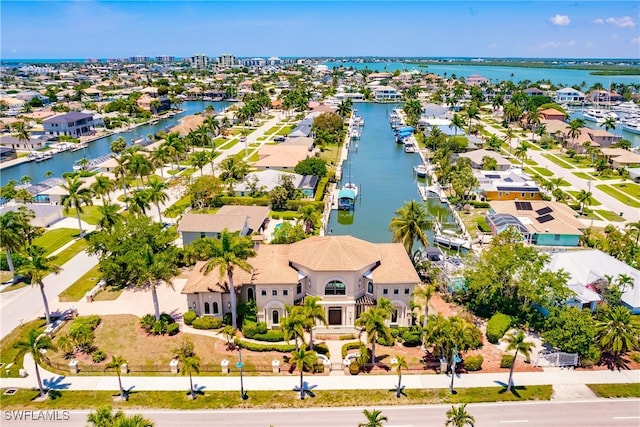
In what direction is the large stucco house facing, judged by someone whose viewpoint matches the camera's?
facing the viewer

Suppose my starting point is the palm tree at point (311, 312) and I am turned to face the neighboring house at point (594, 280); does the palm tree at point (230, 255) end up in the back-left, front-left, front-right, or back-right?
back-left

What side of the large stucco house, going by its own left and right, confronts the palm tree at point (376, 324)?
front

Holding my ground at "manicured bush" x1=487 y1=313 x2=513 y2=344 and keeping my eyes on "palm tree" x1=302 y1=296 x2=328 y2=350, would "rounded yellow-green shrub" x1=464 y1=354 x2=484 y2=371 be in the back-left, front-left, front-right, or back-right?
front-left

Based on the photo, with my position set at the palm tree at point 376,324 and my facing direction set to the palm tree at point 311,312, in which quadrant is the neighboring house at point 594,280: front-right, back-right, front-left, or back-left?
back-right

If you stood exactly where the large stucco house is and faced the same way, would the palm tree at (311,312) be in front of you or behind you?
in front

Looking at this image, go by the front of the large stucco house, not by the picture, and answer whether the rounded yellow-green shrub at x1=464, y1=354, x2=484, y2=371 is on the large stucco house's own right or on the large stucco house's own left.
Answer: on the large stucco house's own left

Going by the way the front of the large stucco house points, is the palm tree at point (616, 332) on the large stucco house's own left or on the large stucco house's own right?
on the large stucco house's own left

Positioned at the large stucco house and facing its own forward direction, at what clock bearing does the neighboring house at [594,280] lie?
The neighboring house is roughly at 9 o'clock from the large stucco house.

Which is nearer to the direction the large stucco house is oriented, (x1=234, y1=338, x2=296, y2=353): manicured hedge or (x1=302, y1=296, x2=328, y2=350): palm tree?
the palm tree
